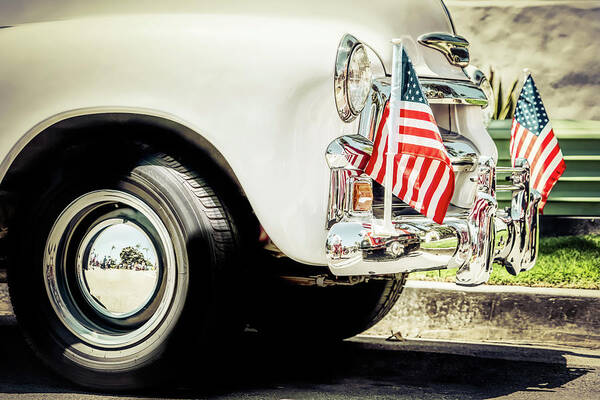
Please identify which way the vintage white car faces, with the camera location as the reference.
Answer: facing the viewer and to the right of the viewer
